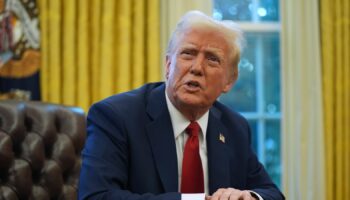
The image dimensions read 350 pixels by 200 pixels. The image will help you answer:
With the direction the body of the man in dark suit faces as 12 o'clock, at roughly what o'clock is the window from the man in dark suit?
The window is roughly at 8 o'clock from the man in dark suit.

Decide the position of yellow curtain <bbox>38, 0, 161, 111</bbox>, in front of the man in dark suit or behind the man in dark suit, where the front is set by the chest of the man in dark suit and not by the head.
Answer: behind

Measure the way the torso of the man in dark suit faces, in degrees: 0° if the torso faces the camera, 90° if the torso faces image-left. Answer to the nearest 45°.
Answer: approximately 315°
